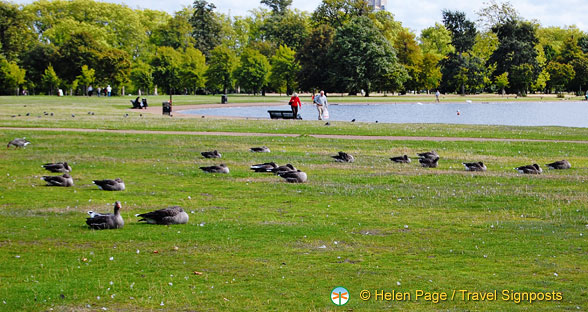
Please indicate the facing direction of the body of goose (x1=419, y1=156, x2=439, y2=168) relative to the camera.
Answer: to the viewer's right

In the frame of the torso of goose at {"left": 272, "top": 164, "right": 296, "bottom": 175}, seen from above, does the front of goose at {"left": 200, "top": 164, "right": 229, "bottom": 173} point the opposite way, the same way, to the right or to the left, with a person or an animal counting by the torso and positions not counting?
the same way

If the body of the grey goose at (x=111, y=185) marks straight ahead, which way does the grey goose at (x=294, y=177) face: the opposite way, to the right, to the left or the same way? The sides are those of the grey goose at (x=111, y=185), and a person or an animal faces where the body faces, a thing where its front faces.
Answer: the same way

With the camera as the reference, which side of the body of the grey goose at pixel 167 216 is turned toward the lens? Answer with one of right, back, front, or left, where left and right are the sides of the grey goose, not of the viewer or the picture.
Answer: right

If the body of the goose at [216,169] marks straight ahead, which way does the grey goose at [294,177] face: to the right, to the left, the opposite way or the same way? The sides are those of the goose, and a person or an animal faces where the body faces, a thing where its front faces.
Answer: the same way

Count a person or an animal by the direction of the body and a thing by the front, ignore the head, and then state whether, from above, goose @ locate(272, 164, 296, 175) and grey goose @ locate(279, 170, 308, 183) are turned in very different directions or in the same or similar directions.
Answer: same or similar directions

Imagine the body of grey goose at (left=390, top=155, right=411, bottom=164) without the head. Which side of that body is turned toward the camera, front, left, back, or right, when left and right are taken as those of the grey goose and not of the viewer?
right

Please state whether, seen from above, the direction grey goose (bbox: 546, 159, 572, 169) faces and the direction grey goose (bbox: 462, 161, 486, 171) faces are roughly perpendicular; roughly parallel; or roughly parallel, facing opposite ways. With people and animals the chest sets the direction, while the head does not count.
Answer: roughly parallel

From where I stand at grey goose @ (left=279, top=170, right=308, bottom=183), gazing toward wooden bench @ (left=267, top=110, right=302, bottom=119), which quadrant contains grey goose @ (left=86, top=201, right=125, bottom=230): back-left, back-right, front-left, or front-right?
back-left
